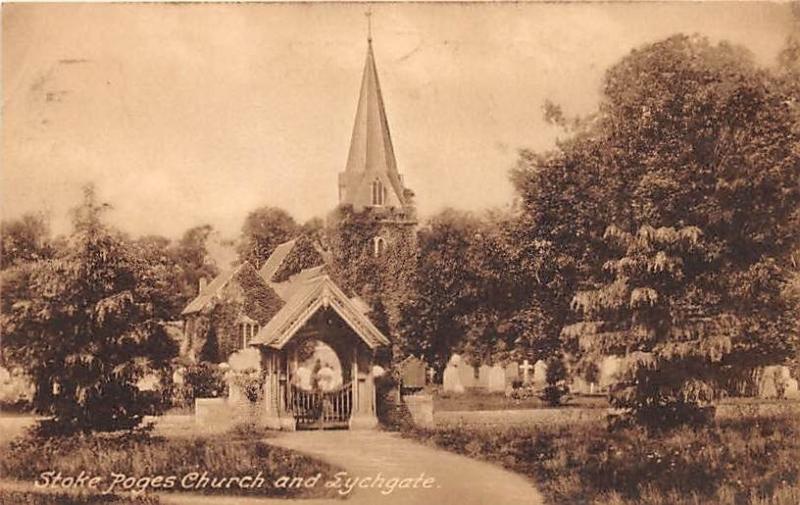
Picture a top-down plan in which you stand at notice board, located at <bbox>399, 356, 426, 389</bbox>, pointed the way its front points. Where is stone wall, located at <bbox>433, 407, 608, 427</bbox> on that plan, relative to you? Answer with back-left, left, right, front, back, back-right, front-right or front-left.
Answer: left

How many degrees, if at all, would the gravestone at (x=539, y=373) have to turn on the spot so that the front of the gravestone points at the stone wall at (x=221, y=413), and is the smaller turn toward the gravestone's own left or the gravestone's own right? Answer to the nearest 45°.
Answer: approximately 90° to the gravestone's own right

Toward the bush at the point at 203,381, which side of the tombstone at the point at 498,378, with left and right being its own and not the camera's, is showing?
right

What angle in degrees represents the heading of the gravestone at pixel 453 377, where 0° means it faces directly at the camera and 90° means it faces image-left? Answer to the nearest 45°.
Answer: approximately 0°

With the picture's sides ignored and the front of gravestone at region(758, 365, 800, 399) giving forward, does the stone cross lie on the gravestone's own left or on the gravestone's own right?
on the gravestone's own right
